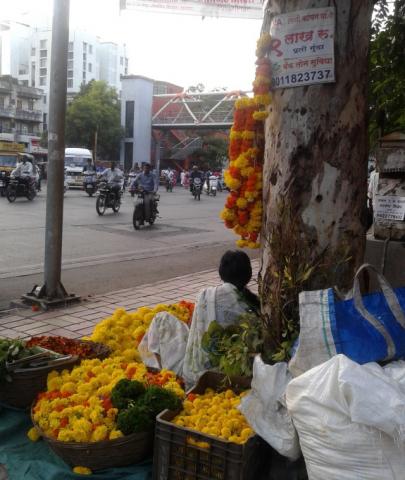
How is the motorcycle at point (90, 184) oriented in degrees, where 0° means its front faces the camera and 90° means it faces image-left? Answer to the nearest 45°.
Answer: approximately 0°

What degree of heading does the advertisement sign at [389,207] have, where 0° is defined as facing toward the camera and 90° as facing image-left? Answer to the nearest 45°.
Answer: approximately 0°

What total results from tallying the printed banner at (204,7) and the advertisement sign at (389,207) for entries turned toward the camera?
2

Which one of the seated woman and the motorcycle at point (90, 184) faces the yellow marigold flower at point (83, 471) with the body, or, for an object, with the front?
the motorcycle

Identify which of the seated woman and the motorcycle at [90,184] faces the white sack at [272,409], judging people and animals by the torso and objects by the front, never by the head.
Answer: the motorcycle

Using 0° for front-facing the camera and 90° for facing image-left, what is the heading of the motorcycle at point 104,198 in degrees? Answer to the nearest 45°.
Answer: approximately 45°

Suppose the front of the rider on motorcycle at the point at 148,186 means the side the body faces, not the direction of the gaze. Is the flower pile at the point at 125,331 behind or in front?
in front

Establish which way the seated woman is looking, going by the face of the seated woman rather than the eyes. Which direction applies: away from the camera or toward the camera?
away from the camera

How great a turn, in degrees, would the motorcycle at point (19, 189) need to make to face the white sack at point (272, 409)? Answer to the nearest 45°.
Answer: approximately 45° to its left

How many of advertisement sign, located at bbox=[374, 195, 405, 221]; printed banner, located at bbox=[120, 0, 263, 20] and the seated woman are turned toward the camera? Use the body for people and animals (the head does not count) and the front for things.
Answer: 2

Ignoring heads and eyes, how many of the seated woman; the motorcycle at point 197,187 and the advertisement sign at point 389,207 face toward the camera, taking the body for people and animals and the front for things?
2
